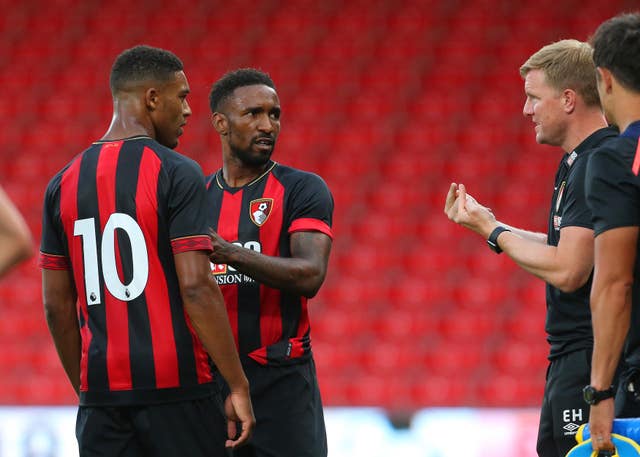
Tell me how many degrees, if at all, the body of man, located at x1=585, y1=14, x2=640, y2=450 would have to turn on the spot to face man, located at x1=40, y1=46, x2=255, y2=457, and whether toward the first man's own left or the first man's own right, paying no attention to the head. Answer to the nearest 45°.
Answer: approximately 45° to the first man's own left

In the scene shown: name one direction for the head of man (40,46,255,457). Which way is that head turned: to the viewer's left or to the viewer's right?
to the viewer's right

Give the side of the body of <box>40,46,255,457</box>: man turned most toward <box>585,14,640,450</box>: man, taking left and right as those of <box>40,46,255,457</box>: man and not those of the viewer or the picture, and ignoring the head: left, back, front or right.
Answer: right

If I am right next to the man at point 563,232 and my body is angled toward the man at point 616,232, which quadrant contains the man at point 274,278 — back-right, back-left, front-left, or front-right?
back-right

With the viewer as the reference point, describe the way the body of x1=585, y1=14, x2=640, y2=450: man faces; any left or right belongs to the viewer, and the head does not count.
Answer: facing away from the viewer and to the left of the viewer

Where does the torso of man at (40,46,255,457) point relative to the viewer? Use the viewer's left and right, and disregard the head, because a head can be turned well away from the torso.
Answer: facing away from the viewer and to the right of the viewer

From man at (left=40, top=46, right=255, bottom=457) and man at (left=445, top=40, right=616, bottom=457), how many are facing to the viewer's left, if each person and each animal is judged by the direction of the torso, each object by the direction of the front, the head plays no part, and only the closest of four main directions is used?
1

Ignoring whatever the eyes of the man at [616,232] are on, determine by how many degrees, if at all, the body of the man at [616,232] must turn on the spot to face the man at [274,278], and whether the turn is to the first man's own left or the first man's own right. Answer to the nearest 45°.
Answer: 0° — they already face them

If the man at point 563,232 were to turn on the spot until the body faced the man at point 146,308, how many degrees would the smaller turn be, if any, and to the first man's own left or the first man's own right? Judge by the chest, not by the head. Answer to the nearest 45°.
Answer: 0° — they already face them

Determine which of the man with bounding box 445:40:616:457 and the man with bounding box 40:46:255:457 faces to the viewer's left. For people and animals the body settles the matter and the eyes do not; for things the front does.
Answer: the man with bounding box 445:40:616:457

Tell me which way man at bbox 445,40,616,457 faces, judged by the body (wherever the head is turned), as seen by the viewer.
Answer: to the viewer's left
